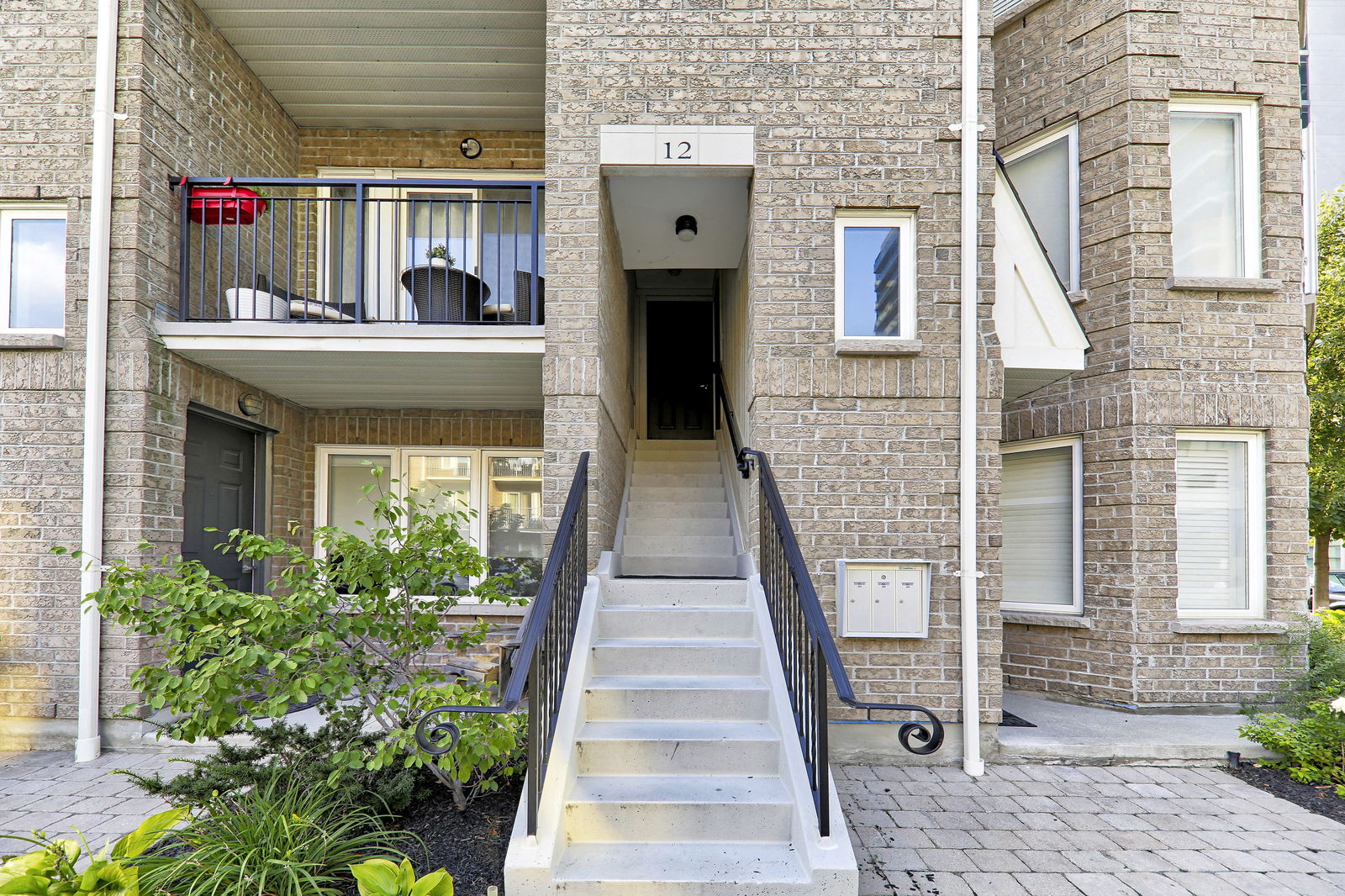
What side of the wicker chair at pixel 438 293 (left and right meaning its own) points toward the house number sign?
right

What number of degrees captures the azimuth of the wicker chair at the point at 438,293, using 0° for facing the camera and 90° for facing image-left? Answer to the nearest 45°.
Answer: approximately 225°

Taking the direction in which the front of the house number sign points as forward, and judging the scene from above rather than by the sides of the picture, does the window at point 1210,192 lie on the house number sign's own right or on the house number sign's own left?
on the house number sign's own left

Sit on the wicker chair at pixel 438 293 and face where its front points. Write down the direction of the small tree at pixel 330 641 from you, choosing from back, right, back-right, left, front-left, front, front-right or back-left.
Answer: back-right

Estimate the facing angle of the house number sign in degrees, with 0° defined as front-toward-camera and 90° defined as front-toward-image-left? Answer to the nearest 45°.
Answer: approximately 0°
